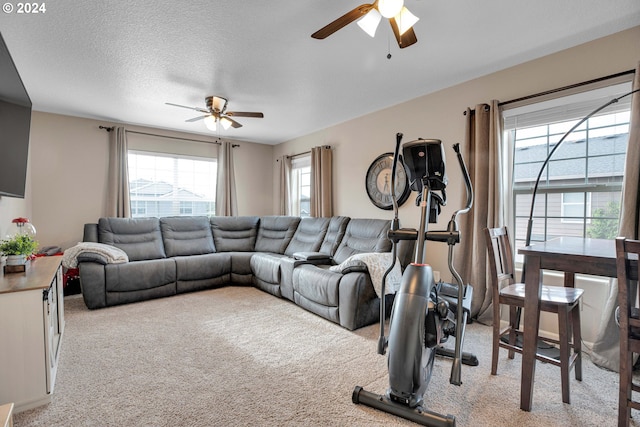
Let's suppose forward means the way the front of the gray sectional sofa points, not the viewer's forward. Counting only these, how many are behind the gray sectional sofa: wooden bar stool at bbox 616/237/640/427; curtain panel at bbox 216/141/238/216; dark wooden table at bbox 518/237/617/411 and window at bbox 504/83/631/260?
1

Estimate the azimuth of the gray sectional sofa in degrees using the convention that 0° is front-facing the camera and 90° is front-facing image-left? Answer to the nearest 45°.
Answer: approximately 0°

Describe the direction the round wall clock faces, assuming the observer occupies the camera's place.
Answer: facing the viewer and to the left of the viewer

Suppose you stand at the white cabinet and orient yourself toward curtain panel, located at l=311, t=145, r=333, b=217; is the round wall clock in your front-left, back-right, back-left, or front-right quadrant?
front-right

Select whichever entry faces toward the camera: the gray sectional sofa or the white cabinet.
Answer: the gray sectional sofa

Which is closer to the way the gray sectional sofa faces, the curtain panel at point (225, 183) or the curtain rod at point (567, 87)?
the curtain rod

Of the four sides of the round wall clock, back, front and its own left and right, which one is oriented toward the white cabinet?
front

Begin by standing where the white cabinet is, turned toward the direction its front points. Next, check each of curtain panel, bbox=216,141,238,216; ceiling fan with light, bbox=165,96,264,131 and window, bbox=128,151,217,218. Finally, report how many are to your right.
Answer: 0

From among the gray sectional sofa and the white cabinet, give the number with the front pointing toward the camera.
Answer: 1

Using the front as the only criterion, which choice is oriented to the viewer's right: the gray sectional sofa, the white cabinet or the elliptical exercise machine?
the white cabinet

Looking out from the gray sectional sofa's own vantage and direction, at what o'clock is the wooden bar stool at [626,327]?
The wooden bar stool is roughly at 11 o'clock from the gray sectional sofa.

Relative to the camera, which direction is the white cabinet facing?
to the viewer's right

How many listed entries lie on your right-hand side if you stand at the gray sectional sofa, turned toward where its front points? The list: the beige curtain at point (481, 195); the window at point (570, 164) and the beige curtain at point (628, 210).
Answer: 0
